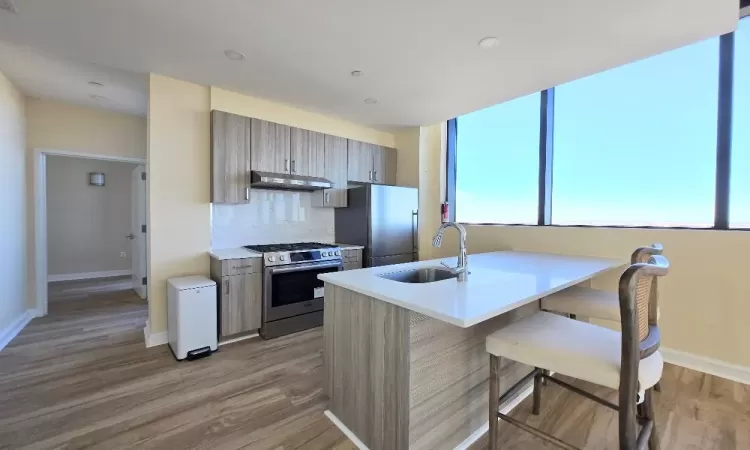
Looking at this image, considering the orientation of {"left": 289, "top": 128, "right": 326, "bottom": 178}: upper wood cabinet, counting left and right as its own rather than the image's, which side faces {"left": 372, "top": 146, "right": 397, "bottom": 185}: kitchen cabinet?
left

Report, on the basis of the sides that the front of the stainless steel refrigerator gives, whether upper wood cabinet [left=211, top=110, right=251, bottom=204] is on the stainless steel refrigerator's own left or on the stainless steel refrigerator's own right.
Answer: on the stainless steel refrigerator's own right

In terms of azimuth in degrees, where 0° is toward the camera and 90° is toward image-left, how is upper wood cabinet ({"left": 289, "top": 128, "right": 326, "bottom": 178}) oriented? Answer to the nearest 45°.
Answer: approximately 315°

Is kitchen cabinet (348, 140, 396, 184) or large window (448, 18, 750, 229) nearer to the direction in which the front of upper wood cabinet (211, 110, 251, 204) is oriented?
the large window
